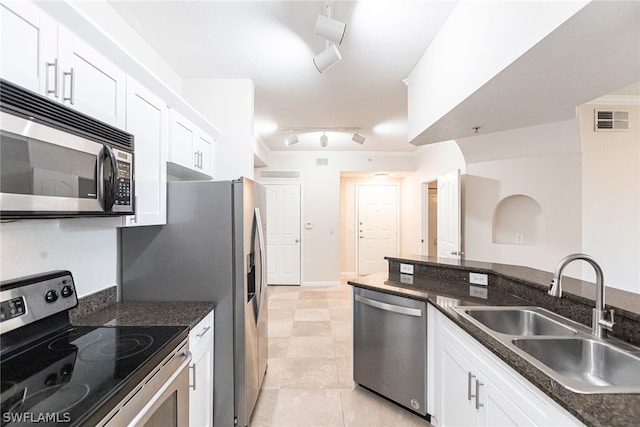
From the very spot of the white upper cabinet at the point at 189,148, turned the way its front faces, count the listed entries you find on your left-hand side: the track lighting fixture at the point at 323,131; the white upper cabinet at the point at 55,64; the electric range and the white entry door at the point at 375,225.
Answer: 2

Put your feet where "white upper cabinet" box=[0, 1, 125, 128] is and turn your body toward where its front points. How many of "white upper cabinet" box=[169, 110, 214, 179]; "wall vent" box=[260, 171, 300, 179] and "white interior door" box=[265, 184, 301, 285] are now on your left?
3

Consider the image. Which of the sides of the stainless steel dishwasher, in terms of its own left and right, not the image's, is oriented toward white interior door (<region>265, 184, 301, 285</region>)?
right

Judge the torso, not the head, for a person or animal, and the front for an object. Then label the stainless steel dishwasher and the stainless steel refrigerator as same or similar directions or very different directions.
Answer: very different directions

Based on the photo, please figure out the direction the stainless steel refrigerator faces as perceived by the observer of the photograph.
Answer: facing to the right of the viewer

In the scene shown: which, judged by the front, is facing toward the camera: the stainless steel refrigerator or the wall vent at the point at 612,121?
the wall vent

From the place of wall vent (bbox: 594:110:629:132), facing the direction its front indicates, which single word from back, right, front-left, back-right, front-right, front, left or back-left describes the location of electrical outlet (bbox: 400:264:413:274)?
front-right

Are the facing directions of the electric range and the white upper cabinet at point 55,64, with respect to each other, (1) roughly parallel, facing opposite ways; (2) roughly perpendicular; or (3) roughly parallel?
roughly parallel

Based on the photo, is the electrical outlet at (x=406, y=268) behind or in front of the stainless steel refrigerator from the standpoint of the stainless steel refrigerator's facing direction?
in front

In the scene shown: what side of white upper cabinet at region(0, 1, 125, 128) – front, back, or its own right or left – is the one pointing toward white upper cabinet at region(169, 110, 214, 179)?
left

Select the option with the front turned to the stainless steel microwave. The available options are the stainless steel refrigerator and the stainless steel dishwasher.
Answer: the stainless steel dishwasher

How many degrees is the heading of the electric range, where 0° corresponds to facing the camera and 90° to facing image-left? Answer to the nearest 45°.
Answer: approximately 315°

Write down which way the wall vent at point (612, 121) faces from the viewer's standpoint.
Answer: facing the viewer

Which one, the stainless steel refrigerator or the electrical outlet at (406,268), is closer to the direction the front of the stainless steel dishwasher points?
the stainless steel refrigerator

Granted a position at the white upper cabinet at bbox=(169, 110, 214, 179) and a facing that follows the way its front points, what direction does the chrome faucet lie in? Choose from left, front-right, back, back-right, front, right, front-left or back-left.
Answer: front

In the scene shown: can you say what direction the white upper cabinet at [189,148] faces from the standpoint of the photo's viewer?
facing the viewer and to the right of the viewer

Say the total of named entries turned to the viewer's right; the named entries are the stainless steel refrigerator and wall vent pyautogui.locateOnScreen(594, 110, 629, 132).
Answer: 1

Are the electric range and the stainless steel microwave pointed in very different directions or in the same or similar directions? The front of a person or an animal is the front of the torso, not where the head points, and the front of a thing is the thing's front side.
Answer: same or similar directions

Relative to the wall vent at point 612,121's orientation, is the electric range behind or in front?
in front
